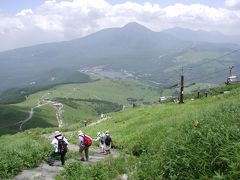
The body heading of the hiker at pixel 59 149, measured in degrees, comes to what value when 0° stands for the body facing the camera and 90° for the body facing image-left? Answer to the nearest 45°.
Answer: approximately 135°
